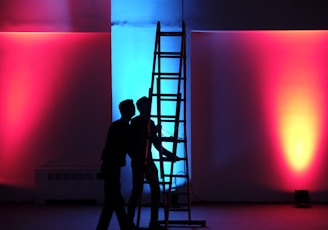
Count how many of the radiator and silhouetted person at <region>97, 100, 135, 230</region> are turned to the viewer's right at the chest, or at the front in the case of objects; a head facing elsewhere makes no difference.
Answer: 1

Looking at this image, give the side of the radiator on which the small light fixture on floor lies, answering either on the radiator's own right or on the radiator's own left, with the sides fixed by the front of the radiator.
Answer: on the radiator's own left

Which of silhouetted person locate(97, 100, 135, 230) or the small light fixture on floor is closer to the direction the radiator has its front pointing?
the silhouetted person

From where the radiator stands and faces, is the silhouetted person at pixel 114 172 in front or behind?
in front

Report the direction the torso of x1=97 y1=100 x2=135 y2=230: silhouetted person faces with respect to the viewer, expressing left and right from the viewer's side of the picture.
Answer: facing to the right of the viewer

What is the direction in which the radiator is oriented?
toward the camera

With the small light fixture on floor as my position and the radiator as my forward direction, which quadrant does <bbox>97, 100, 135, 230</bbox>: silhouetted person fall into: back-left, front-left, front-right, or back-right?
front-left

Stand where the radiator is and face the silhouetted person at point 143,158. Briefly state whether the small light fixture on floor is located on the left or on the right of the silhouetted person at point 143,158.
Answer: left

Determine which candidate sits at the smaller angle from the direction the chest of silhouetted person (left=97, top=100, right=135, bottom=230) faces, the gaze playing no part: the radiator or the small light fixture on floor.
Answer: the small light fixture on floor

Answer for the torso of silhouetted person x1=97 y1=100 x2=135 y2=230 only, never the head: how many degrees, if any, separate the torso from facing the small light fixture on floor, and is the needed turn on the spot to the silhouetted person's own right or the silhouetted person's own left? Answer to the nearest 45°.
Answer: approximately 45° to the silhouetted person's own left

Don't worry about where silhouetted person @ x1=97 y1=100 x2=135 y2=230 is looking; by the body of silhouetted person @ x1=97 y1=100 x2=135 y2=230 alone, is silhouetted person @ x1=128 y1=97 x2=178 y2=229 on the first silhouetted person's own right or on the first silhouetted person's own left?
on the first silhouetted person's own left

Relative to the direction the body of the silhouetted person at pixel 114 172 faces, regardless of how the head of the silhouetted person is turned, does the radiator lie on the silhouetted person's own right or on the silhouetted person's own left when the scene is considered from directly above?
on the silhouetted person's own left

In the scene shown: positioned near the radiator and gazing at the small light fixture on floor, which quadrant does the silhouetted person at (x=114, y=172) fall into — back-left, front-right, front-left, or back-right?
front-right

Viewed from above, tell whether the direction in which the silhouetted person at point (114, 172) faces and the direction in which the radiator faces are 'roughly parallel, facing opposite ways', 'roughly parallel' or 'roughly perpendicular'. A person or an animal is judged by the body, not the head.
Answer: roughly perpendicular
